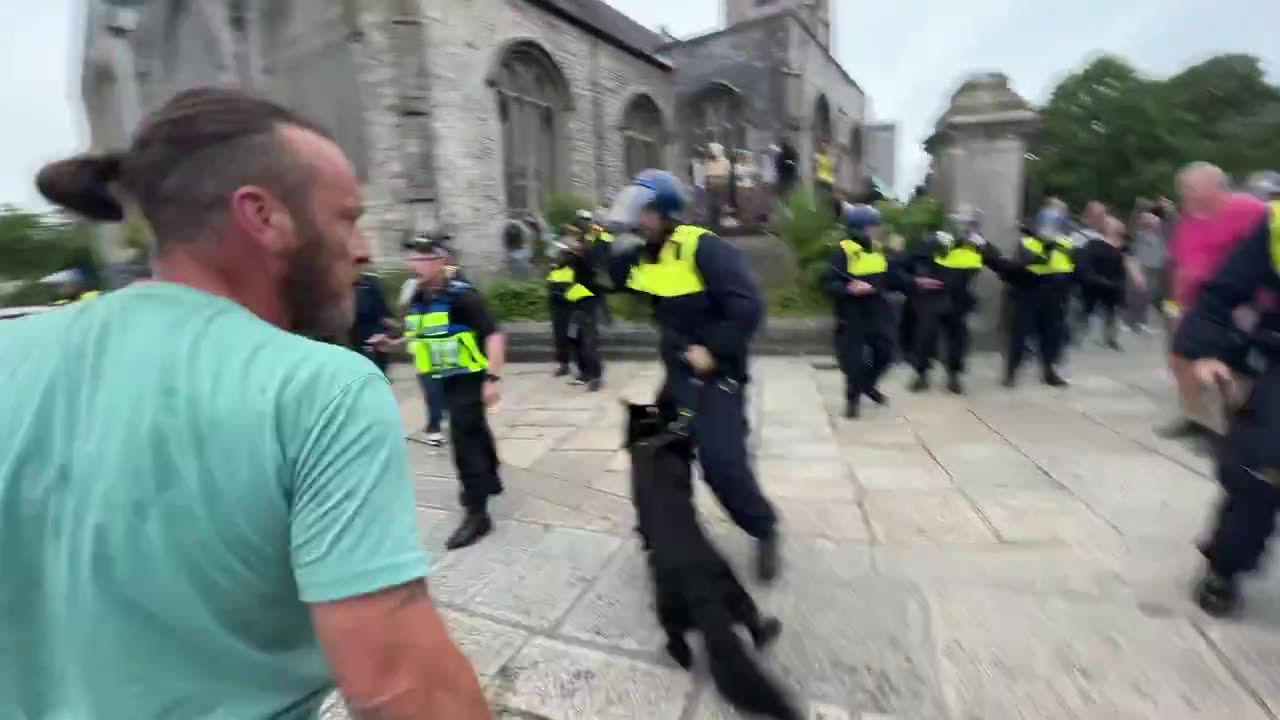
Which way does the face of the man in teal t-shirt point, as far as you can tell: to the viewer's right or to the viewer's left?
to the viewer's right

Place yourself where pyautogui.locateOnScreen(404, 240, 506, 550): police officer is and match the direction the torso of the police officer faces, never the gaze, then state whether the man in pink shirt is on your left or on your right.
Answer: on your left

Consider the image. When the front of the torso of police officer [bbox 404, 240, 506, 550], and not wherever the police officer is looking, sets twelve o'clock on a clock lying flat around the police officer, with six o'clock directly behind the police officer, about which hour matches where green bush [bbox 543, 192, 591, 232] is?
The green bush is roughly at 5 o'clock from the police officer.

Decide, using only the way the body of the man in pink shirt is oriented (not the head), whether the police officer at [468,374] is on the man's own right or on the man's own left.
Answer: on the man's own left

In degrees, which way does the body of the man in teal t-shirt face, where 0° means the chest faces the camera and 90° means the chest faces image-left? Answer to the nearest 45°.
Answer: approximately 225°

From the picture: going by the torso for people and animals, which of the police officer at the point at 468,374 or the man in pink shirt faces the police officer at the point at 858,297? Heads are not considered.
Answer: the man in pink shirt

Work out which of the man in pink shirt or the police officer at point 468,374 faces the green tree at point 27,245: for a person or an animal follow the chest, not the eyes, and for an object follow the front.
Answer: the man in pink shirt

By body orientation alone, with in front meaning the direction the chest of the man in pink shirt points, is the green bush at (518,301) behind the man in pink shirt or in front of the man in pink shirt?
in front

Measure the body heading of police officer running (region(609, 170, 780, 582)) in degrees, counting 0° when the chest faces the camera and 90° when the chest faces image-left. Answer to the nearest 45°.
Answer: approximately 45°

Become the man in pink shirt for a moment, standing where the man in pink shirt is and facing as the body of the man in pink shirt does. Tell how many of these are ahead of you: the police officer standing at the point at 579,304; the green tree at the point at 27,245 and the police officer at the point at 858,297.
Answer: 3

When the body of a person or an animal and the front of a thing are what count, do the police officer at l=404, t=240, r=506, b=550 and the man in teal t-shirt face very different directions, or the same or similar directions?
very different directions

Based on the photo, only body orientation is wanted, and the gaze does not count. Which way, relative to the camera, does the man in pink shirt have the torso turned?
to the viewer's left

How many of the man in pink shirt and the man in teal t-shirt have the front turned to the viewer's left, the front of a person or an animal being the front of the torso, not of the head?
1

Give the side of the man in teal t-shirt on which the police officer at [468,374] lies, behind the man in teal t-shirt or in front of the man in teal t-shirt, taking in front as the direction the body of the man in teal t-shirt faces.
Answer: in front

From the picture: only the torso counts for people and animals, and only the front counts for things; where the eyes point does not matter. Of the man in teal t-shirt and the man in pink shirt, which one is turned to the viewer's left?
the man in pink shirt
